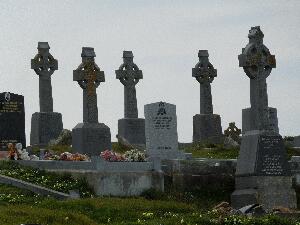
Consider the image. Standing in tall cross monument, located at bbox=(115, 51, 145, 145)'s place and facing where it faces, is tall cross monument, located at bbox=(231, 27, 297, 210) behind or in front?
in front

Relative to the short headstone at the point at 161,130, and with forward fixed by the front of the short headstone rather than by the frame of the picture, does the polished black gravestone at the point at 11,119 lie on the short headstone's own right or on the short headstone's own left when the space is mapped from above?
on the short headstone's own right

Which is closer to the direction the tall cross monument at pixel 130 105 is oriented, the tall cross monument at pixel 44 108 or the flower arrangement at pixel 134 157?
the flower arrangement

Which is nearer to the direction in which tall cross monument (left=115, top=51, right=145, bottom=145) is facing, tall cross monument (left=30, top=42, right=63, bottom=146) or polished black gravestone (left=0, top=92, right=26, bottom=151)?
the polished black gravestone

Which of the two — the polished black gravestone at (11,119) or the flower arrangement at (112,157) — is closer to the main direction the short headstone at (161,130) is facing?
the flower arrangement

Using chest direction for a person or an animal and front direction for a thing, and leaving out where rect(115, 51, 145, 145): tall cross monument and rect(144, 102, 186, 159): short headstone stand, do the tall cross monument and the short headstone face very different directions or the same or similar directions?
same or similar directions

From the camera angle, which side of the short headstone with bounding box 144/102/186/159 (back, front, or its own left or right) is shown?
front

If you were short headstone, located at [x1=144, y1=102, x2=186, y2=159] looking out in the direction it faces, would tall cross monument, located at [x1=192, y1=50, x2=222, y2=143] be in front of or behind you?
behind

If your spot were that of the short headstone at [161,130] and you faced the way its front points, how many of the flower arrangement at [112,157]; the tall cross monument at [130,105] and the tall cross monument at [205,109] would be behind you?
2

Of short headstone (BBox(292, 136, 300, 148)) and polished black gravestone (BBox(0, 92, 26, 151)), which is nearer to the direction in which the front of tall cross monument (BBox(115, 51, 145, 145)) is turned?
the polished black gravestone

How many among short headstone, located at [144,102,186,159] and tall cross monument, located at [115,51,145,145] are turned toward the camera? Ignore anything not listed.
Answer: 2

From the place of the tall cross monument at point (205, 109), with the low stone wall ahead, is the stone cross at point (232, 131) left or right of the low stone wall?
left

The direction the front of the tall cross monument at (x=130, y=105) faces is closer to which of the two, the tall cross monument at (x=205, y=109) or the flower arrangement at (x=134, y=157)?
the flower arrangement
